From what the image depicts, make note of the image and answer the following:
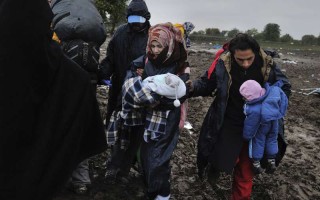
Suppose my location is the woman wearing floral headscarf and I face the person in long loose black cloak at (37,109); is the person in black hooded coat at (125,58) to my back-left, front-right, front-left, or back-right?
back-right

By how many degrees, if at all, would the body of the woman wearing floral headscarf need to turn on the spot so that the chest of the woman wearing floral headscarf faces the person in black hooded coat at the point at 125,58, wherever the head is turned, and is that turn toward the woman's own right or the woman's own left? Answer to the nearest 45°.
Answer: approximately 90° to the woman's own right

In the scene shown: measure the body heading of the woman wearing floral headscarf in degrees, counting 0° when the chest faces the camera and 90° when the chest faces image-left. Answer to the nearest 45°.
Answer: approximately 45°

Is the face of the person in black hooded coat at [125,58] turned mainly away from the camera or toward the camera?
toward the camera

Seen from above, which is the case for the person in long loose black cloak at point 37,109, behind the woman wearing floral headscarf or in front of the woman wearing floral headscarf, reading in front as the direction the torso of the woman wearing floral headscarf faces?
in front
